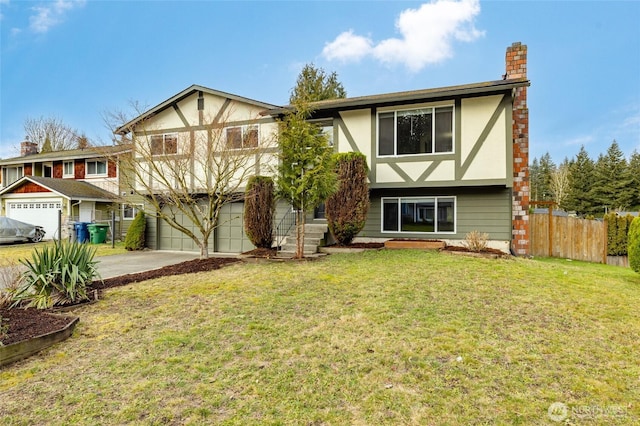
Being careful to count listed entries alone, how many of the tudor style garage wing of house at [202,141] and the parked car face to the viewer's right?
1

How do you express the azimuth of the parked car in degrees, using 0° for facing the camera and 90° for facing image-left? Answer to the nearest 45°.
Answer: approximately 270°

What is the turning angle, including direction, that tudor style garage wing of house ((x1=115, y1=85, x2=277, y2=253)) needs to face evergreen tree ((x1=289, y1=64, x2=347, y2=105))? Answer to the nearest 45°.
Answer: approximately 135° to its left

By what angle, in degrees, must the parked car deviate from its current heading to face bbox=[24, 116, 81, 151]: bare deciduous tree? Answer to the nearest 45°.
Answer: approximately 90° to its left

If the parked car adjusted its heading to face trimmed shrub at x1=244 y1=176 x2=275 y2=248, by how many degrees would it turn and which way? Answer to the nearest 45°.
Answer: approximately 45° to its right

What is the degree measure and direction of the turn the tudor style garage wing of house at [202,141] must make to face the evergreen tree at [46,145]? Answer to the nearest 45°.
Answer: approximately 135° to its right

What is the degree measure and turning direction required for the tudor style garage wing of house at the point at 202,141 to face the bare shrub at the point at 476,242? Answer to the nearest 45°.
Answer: approximately 45° to its left

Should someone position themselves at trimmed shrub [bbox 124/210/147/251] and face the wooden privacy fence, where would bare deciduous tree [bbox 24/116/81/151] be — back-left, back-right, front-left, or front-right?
back-left

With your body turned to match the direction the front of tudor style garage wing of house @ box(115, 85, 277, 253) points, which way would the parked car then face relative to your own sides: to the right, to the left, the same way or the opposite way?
to the left
